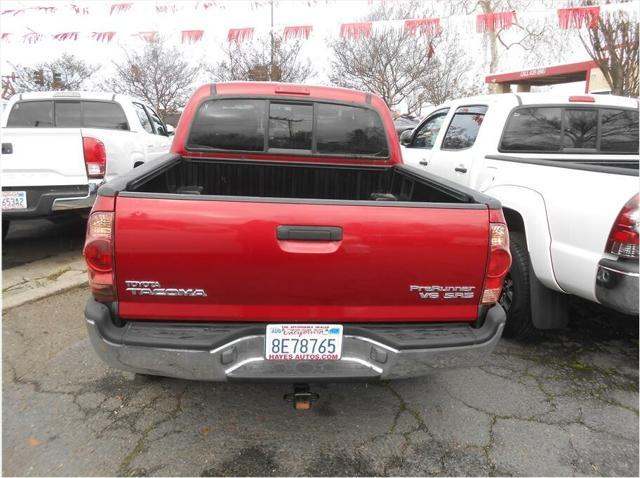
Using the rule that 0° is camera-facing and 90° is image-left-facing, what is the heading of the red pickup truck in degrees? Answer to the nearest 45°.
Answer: approximately 180°

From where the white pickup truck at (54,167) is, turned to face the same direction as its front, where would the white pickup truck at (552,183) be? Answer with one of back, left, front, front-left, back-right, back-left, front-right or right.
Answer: right

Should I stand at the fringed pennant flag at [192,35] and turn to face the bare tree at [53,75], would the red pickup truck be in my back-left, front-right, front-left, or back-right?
back-left

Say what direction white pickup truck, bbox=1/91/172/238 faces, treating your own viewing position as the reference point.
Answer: facing away from the viewer and to the right of the viewer

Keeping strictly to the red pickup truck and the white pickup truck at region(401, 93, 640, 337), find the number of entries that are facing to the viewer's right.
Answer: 0

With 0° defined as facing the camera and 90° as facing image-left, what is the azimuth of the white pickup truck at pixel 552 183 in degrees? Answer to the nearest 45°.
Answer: approximately 135°

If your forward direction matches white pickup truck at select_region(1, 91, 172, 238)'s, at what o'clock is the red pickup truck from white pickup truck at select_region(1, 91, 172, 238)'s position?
The red pickup truck is roughly at 4 o'clock from the white pickup truck.

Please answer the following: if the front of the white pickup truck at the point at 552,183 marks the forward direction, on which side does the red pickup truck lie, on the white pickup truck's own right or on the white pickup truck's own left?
on the white pickup truck's own left

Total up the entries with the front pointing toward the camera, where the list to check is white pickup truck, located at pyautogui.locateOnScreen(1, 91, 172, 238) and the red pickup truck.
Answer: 0

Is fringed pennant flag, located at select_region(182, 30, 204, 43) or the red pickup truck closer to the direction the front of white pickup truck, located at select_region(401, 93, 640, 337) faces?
the fringed pennant flag
